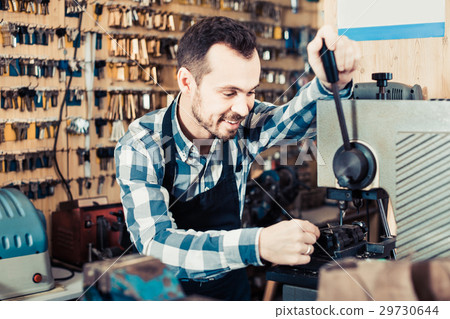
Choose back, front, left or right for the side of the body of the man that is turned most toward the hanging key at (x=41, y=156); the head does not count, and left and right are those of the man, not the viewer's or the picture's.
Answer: back

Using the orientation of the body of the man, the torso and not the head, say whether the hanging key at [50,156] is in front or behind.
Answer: behind

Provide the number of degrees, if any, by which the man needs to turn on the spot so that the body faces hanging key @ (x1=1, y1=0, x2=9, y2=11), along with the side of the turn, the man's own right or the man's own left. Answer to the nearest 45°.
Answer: approximately 180°

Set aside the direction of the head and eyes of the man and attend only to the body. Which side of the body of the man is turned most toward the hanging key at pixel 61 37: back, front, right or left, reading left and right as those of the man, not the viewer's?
back

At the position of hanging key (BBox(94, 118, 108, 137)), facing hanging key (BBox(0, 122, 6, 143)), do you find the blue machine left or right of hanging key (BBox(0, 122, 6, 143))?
left

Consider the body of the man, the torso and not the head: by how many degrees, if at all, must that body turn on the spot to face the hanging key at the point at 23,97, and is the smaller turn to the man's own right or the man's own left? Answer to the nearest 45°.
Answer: approximately 180°

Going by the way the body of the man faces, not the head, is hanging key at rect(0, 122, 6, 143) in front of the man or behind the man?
behind

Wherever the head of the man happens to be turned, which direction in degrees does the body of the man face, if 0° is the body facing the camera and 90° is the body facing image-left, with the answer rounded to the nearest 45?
approximately 315°

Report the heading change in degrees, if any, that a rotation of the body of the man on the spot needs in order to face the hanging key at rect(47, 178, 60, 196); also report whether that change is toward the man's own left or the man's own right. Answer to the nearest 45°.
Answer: approximately 180°

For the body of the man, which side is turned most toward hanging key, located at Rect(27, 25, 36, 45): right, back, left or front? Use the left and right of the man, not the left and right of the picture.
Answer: back

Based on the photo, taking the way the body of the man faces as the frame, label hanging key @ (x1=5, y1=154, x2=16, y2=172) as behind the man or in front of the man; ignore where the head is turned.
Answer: behind

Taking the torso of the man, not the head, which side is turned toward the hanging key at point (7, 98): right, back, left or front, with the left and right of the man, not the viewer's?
back

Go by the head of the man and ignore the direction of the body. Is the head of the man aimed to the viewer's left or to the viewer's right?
to the viewer's right
